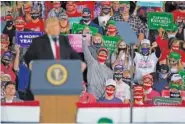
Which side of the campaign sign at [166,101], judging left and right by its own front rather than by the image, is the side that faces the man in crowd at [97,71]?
right

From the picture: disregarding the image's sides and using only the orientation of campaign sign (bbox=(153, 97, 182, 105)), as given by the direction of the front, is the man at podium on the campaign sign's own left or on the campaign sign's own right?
on the campaign sign's own right

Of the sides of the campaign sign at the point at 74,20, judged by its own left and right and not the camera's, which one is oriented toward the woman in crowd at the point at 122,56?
front

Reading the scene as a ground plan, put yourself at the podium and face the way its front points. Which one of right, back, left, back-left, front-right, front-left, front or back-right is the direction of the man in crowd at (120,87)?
back-left
